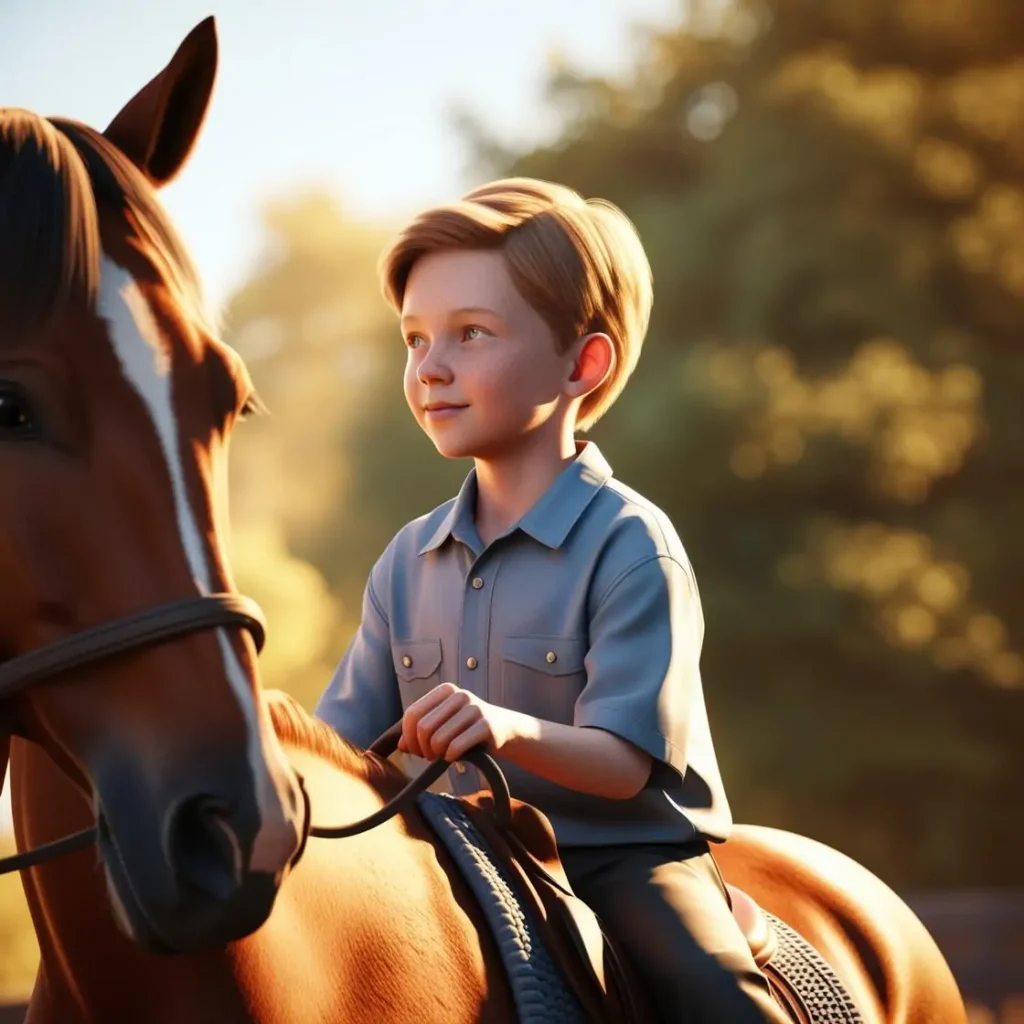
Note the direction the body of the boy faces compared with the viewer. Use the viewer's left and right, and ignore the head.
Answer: facing the viewer and to the left of the viewer

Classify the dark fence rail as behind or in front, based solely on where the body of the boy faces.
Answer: behind

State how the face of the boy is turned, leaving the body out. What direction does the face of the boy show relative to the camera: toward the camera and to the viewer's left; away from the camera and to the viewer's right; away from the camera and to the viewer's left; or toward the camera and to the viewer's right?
toward the camera and to the viewer's left

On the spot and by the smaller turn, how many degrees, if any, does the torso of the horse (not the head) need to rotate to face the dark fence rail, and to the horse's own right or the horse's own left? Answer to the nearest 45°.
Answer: approximately 180°
